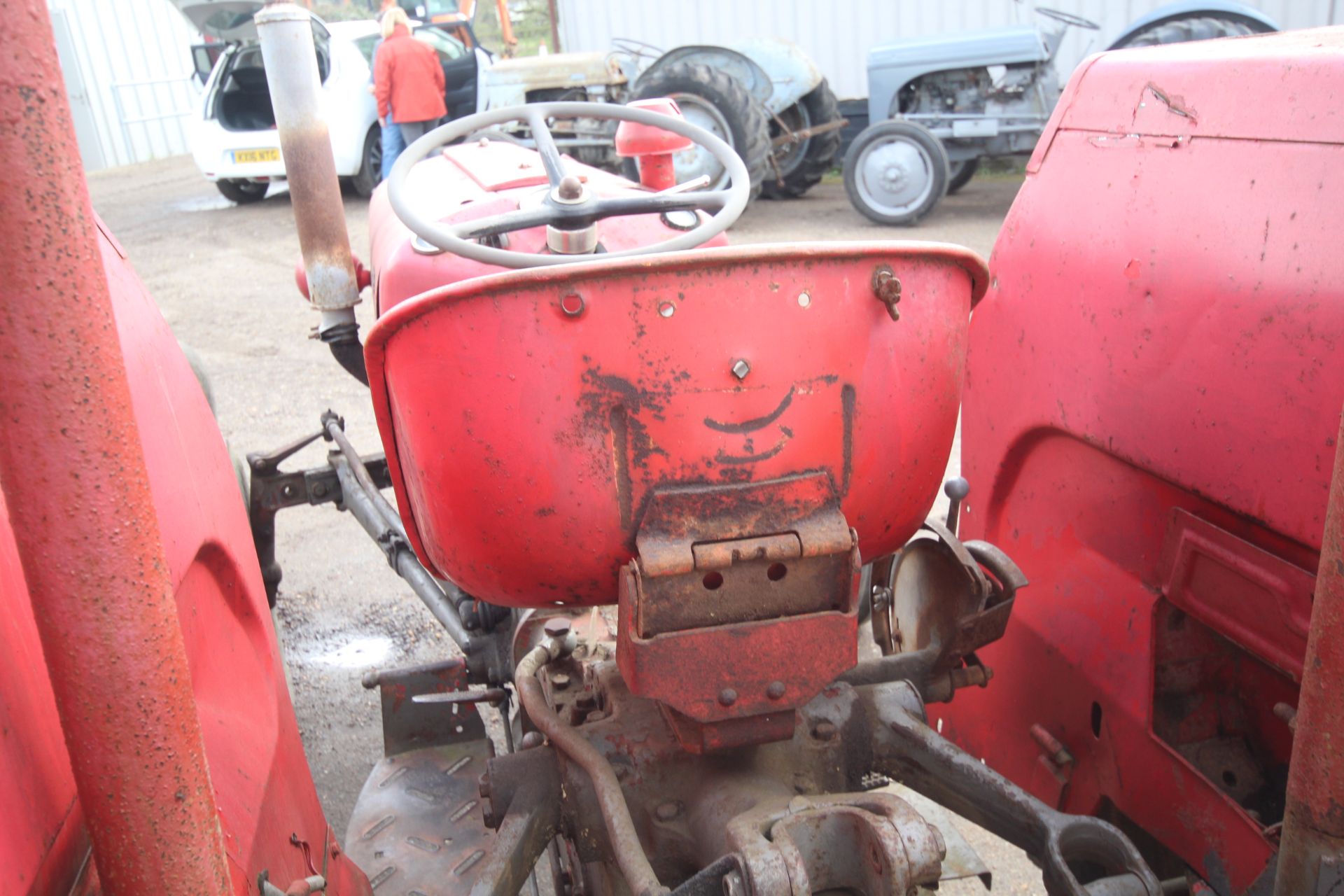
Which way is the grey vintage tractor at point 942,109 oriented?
to the viewer's left

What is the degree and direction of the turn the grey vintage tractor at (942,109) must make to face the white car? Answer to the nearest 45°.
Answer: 0° — it already faces it

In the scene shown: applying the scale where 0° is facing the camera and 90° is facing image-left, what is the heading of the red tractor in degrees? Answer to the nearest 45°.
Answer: approximately 180°

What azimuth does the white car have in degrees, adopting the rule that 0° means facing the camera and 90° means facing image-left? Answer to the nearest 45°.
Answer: approximately 225°

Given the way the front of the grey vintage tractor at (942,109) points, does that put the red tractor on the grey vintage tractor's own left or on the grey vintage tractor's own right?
on the grey vintage tractor's own left

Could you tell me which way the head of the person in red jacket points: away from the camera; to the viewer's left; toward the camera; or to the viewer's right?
away from the camera

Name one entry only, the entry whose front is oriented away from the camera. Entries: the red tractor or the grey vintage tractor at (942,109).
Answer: the red tractor

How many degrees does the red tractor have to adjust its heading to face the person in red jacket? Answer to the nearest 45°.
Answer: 0° — it already faces them

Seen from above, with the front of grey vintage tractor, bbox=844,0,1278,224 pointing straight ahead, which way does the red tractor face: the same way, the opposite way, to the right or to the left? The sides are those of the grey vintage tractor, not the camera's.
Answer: to the right

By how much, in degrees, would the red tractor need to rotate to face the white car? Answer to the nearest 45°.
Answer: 0° — it already faces it

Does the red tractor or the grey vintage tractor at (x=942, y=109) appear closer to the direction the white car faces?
the grey vintage tractor

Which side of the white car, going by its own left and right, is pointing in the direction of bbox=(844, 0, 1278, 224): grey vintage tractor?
right
